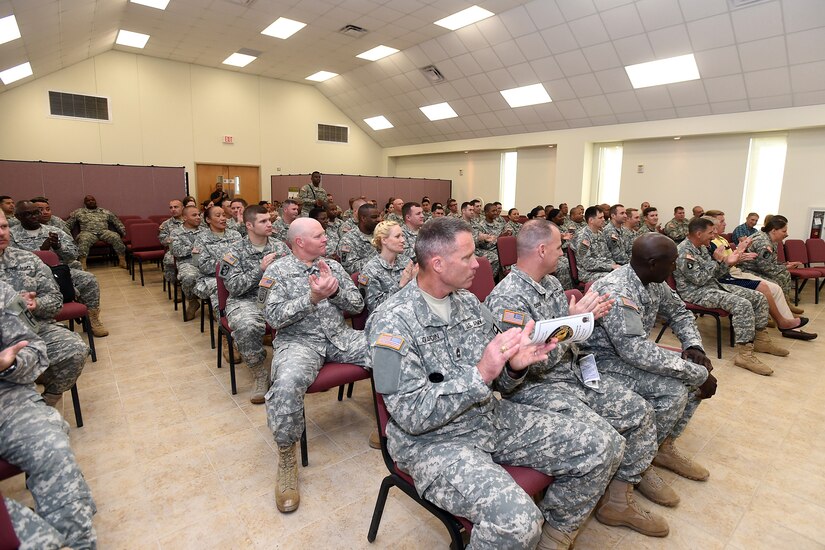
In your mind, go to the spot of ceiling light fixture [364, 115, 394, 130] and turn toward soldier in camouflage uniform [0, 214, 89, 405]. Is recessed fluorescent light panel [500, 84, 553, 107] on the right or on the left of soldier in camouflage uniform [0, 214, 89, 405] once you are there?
left

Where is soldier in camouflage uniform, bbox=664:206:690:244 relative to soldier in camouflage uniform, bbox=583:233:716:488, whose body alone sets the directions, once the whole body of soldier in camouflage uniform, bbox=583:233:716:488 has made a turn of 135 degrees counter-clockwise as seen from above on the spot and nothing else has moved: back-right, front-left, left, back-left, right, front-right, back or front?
front

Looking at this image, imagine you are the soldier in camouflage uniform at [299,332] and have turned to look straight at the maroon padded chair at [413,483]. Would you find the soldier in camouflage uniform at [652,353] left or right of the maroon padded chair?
left
